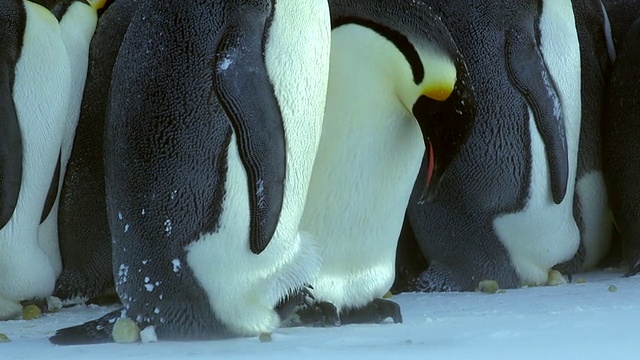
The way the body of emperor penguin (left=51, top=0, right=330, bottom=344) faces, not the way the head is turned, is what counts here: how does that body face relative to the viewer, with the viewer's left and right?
facing to the right of the viewer

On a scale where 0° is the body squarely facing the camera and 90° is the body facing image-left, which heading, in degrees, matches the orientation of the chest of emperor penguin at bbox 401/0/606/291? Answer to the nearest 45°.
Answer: approximately 270°

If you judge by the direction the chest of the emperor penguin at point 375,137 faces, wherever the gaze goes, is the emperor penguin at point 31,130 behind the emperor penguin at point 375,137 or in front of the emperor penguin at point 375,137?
behind

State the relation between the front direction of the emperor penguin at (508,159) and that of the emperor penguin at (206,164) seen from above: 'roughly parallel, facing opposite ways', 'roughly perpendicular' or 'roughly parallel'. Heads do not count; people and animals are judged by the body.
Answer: roughly parallel

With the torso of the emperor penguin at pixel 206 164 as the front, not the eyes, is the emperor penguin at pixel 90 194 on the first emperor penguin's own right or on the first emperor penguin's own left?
on the first emperor penguin's own left

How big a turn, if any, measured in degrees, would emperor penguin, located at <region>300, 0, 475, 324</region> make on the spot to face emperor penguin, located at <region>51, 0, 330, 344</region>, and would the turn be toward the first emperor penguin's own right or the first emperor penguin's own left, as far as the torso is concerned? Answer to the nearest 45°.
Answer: approximately 90° to the first emperor penguin's own right

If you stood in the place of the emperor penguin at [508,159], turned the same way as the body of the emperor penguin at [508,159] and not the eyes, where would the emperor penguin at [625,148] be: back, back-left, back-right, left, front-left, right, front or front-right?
front-left

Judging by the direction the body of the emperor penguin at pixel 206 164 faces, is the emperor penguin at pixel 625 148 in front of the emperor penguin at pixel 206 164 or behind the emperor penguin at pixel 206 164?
in front

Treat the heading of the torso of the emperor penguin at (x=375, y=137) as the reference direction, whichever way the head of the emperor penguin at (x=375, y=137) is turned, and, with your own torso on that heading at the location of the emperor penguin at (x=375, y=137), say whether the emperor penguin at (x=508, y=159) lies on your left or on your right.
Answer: on your left

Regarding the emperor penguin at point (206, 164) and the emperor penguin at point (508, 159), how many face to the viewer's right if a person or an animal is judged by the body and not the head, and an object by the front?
2

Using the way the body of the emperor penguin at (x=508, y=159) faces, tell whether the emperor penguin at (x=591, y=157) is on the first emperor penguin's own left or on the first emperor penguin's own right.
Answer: on the first emperor penguin's own left
